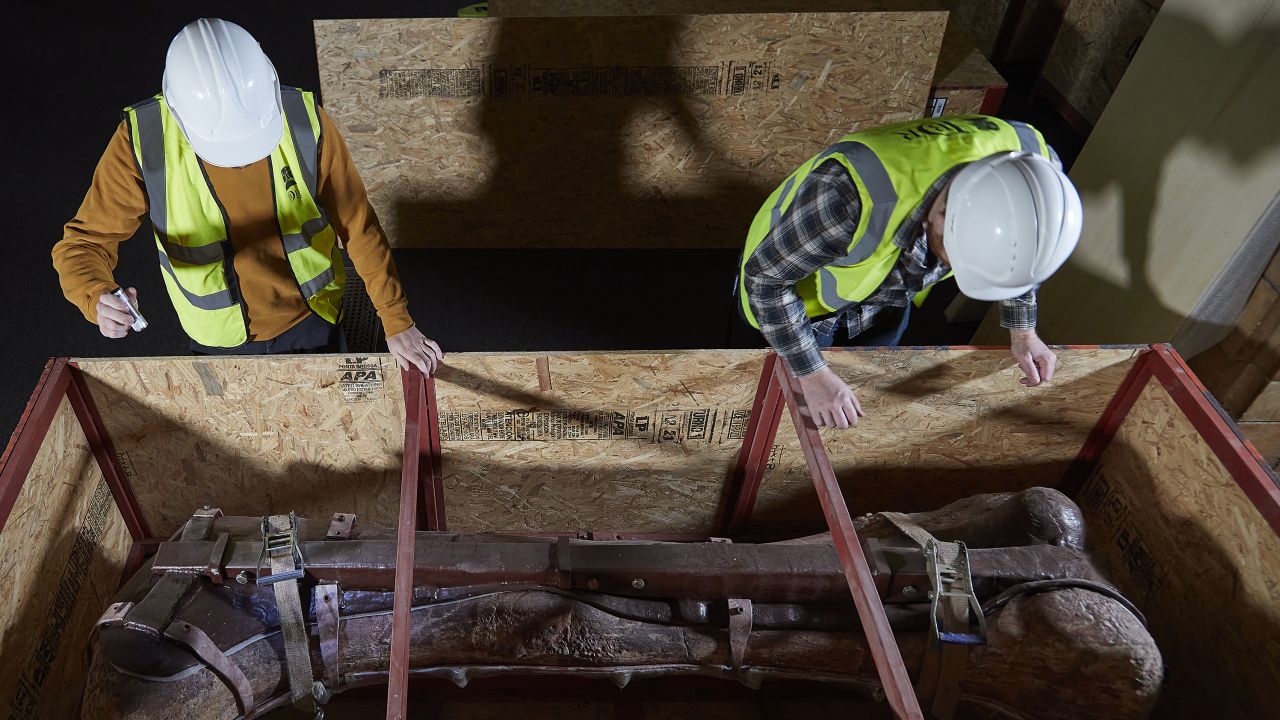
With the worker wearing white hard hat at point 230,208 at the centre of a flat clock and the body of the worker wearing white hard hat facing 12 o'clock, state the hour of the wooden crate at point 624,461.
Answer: The wooden crate is roughly at 10 o'clock from the worker wearing white hard hat.

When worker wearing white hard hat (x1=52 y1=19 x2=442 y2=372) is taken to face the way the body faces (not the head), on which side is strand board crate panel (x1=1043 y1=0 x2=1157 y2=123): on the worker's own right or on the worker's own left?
on the worker's own left

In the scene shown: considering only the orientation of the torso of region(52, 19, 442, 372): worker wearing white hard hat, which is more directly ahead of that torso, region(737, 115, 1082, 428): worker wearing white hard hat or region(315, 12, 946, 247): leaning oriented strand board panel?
the worker wearing white hard hat

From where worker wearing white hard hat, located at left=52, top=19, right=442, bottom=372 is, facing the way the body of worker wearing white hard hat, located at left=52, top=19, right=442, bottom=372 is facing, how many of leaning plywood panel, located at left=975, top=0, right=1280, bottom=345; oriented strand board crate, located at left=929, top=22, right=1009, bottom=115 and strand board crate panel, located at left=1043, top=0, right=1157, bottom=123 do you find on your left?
3

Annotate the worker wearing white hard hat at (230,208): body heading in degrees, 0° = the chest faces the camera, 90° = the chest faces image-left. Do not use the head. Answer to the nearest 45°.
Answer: approximately 0°

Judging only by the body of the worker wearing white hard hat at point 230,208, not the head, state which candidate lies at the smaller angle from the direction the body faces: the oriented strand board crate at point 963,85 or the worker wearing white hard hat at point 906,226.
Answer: the worker wearing white hard hat

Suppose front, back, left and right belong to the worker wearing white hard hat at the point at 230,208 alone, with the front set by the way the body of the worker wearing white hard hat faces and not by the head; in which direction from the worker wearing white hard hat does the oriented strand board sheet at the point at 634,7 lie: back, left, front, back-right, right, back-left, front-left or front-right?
back-left

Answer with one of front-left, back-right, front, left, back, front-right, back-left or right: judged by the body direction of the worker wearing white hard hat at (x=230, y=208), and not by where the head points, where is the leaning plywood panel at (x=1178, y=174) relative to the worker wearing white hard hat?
left

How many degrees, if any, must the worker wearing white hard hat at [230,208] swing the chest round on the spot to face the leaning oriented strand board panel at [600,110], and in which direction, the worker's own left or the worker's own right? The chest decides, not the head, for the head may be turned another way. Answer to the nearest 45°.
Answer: approximately 135° to the worker's own left

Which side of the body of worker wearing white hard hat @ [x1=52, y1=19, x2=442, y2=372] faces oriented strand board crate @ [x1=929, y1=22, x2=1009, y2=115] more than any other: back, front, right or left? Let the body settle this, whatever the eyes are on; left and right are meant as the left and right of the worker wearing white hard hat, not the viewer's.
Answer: left

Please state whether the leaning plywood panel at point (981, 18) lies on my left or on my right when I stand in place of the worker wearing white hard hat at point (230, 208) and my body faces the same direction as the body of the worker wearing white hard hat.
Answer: on my left
